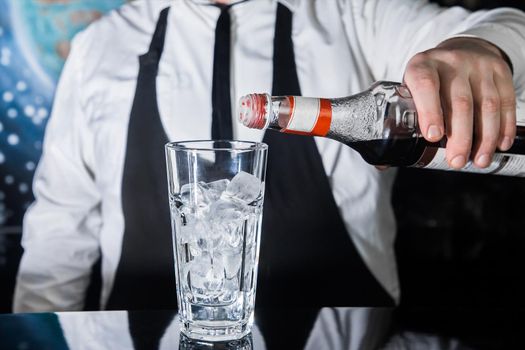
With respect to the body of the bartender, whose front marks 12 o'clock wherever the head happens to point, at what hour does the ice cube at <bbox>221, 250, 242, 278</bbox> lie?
The ice cube is roughly at 12 o'clock from the bartender.

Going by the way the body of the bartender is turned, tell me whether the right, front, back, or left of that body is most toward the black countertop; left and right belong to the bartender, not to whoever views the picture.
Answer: front

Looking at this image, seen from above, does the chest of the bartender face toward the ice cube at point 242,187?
yes

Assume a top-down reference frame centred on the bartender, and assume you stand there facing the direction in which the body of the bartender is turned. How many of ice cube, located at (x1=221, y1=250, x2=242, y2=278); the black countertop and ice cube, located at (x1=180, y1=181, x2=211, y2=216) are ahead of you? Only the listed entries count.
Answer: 3

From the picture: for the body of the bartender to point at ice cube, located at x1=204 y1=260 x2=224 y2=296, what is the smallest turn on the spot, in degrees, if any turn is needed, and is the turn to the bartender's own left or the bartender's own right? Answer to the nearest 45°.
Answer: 0° — they already face it

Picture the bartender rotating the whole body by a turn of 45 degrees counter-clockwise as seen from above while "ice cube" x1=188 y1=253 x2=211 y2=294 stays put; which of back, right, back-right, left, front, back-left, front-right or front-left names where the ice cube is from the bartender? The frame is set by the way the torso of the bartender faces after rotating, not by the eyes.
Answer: front-right

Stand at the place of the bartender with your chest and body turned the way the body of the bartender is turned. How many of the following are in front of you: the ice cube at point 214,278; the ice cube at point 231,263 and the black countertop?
3

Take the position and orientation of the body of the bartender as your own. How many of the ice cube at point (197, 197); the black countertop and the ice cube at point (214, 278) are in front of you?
3

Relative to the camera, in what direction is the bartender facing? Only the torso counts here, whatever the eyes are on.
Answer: toward the camera

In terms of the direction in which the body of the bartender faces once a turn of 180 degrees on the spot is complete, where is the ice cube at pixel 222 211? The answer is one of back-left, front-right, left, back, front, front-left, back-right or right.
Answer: back

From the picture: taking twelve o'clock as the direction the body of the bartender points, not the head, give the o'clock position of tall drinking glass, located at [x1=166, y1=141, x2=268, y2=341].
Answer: The tall drinking glass is roughly at 12 o'clock from the bartender.

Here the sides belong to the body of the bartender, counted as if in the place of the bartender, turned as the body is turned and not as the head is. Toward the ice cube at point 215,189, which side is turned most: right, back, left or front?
front
